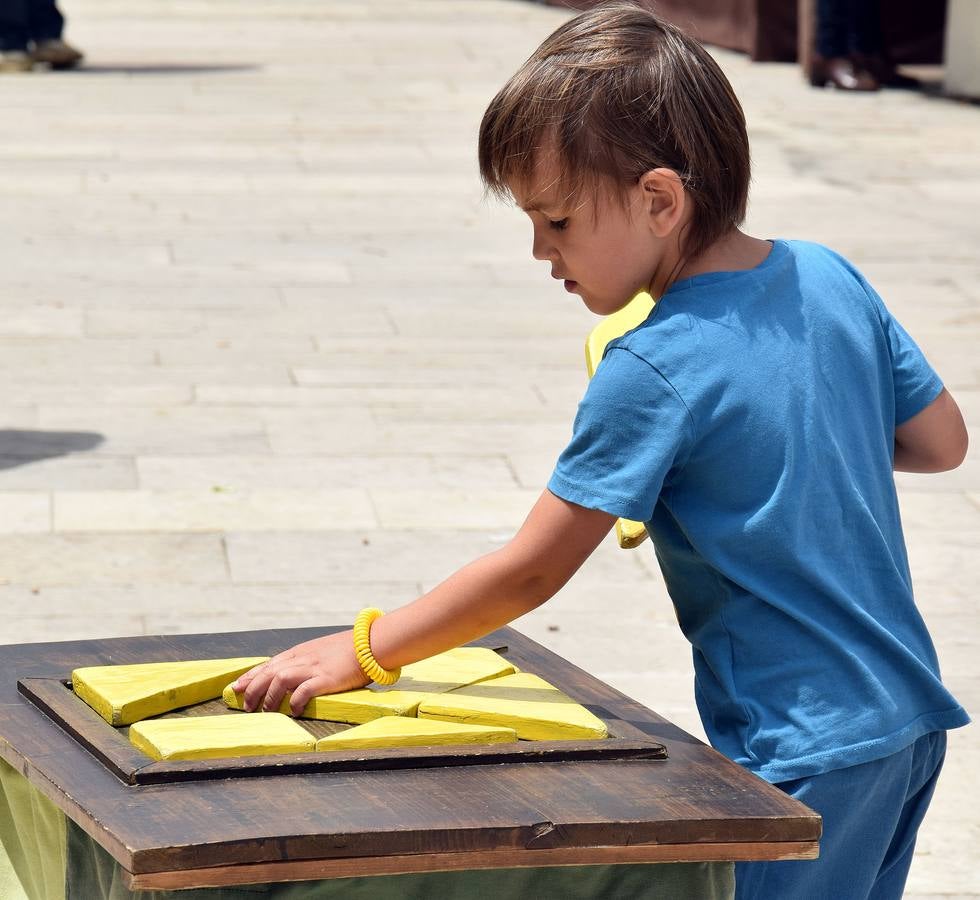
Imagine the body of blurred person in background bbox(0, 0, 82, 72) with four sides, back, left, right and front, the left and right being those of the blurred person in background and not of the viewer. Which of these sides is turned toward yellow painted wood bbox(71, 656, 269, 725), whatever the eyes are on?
right

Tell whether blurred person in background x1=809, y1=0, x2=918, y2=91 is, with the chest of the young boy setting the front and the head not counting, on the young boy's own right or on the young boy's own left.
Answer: on the young boy's own right

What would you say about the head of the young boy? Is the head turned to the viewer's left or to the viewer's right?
to the viewer's left

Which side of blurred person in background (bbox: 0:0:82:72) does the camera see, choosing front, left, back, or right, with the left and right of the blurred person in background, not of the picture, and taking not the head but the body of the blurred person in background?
right

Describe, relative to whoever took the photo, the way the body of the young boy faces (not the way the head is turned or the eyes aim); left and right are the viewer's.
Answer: facing away from the viewer and to the left of the viewer
